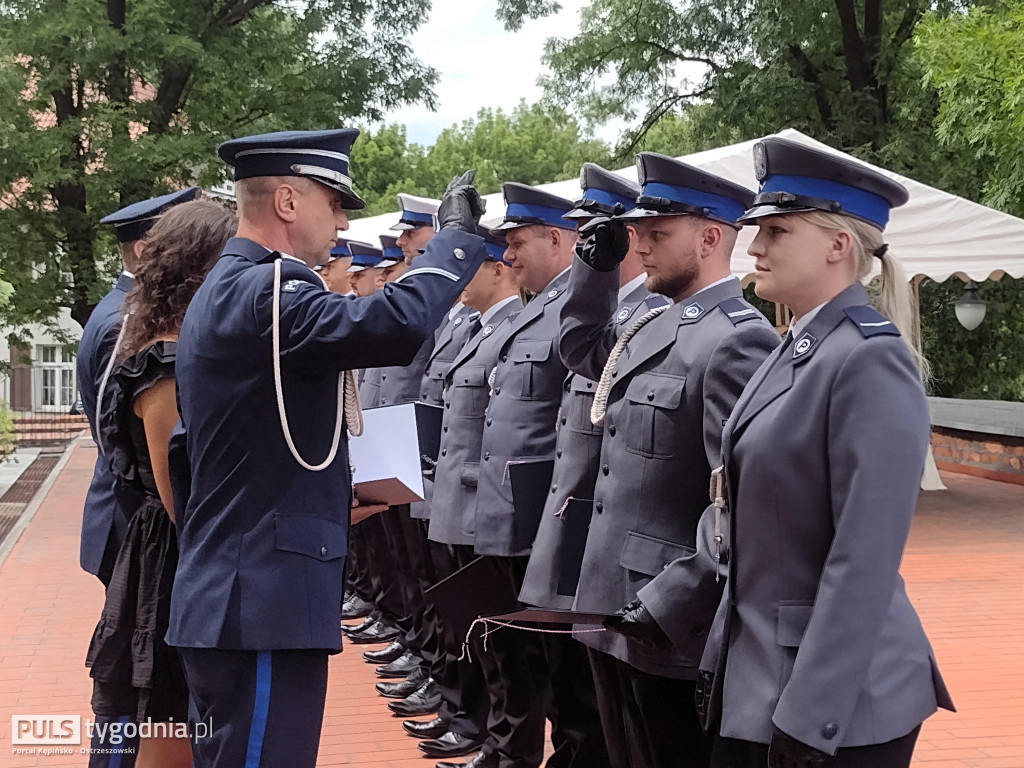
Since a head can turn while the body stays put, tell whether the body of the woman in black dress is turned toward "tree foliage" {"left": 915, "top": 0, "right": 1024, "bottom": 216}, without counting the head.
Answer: yes

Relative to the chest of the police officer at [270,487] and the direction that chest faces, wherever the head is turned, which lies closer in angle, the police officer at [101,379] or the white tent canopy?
the white tent canopy

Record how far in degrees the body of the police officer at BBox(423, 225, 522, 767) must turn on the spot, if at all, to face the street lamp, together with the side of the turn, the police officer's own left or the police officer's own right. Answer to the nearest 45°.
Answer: approximately 135° to the police officer's own right

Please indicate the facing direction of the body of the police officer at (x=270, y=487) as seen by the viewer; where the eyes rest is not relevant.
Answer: to the viewer's right

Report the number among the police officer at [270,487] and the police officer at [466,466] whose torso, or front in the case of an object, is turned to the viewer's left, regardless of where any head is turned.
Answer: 1

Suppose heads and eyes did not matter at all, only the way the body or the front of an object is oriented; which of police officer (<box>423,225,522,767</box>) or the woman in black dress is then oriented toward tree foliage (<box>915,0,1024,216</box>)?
the woman in black dress

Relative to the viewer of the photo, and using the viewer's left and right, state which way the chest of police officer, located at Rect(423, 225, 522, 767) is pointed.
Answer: facing to the left of the viewer

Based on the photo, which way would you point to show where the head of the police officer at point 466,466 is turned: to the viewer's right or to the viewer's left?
to the viewer's left

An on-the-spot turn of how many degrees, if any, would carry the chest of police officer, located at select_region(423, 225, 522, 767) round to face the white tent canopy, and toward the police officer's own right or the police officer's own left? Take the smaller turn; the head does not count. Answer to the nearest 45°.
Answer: approximately 135° to the police officer's own right

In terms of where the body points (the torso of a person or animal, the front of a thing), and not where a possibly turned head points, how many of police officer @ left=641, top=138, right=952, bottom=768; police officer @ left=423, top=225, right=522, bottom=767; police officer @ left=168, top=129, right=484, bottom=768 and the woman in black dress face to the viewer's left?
2

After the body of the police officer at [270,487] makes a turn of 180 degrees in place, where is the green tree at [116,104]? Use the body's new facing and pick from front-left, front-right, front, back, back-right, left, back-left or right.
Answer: right

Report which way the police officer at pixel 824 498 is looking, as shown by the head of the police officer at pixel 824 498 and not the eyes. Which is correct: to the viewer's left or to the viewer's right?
to the viewer's left

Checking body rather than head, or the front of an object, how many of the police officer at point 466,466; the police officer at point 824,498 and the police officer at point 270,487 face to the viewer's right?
1

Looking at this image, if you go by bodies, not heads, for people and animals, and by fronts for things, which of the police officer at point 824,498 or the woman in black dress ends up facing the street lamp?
the woman in black dress

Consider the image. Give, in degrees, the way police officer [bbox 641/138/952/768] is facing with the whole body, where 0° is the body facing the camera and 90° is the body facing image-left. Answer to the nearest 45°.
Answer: approximately 90°

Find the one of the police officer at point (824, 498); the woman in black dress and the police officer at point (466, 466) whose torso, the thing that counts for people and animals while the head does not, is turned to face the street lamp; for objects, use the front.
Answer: the woman in black dress

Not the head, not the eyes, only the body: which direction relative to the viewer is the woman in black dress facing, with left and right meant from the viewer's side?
facing away from the viewer and to the right of the viewer
